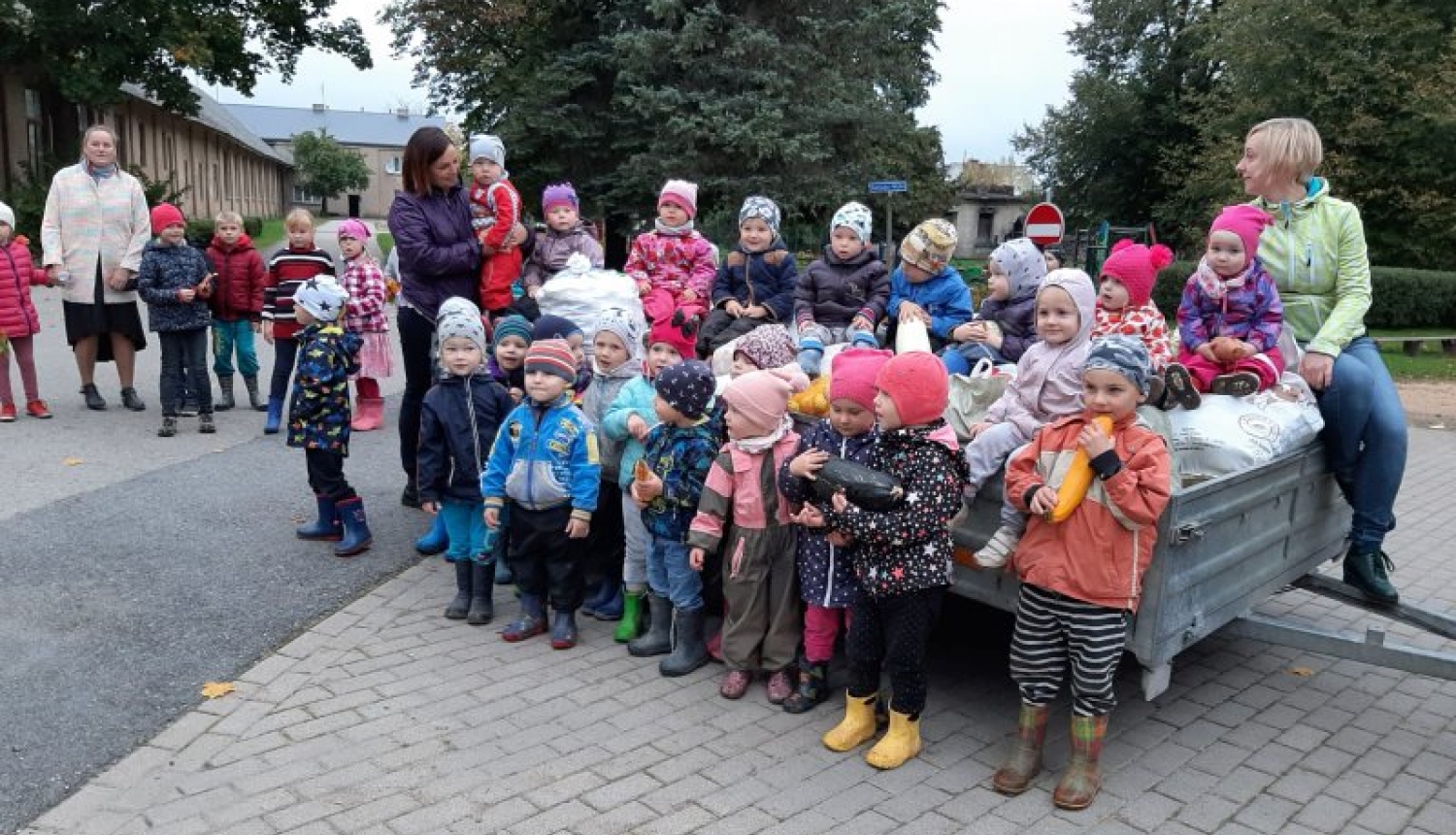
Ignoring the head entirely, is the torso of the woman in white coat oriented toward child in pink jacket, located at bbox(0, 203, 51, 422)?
no

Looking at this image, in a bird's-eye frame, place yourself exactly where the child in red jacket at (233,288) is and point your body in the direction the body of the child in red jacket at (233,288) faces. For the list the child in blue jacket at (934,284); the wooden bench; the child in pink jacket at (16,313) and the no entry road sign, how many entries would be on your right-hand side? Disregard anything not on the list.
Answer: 1

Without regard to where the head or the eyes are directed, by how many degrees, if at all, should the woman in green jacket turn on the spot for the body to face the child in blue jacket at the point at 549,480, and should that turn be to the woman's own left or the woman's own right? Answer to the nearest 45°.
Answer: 0° — they already face them

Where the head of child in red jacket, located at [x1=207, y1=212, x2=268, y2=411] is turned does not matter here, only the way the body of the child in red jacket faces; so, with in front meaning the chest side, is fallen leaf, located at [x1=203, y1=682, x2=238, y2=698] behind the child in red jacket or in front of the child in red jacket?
in front

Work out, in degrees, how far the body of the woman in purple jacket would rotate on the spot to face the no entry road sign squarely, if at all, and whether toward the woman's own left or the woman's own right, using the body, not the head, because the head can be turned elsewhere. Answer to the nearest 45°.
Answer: approximately 90° to the woman's own left

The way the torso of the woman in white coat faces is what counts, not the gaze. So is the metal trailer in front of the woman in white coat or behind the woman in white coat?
in front

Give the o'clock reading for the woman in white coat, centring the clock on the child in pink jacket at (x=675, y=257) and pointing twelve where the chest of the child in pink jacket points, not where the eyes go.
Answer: The woman in white coat is roughly at 4 o'clock from the child in pink jacket.

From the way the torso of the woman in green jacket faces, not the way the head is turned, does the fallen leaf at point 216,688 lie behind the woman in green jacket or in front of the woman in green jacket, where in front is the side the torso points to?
in front

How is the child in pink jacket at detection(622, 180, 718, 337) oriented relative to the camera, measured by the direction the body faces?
toward the camera

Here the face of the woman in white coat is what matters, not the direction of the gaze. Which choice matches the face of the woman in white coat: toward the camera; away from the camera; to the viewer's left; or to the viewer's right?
toward the camera

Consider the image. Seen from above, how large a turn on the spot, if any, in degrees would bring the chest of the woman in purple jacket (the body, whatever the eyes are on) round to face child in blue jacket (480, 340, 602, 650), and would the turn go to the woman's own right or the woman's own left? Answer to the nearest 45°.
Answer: approximately 45° to the woman's own right

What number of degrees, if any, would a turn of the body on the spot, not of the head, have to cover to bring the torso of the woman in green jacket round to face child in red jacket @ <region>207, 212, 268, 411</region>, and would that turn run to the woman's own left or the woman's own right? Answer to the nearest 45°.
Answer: approximately 45° to the woman's own right

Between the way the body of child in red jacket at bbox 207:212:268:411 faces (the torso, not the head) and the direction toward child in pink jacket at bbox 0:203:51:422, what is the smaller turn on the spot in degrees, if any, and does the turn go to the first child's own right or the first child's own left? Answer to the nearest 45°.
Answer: approximately 90° to the first child's own right

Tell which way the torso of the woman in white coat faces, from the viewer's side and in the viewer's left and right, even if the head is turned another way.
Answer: facing the viewer

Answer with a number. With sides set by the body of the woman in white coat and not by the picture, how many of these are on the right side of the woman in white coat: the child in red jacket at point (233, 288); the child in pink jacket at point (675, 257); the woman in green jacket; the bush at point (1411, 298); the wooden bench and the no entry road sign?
0

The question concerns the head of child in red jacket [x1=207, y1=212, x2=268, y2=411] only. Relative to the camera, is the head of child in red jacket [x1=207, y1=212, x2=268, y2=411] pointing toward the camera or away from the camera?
toward the camera

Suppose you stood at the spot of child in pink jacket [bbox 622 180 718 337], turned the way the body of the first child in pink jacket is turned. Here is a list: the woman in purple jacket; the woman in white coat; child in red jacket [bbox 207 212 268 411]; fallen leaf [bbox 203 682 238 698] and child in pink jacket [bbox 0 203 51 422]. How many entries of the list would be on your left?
0

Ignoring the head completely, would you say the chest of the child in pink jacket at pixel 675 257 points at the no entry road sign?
no

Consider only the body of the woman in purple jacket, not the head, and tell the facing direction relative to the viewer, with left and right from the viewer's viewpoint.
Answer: facing the viewer and to the right of the viewer

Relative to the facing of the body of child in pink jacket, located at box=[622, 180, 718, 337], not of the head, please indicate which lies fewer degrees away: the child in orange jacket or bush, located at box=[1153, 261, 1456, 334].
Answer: the child in orange jacket

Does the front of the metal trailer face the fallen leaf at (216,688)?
no
